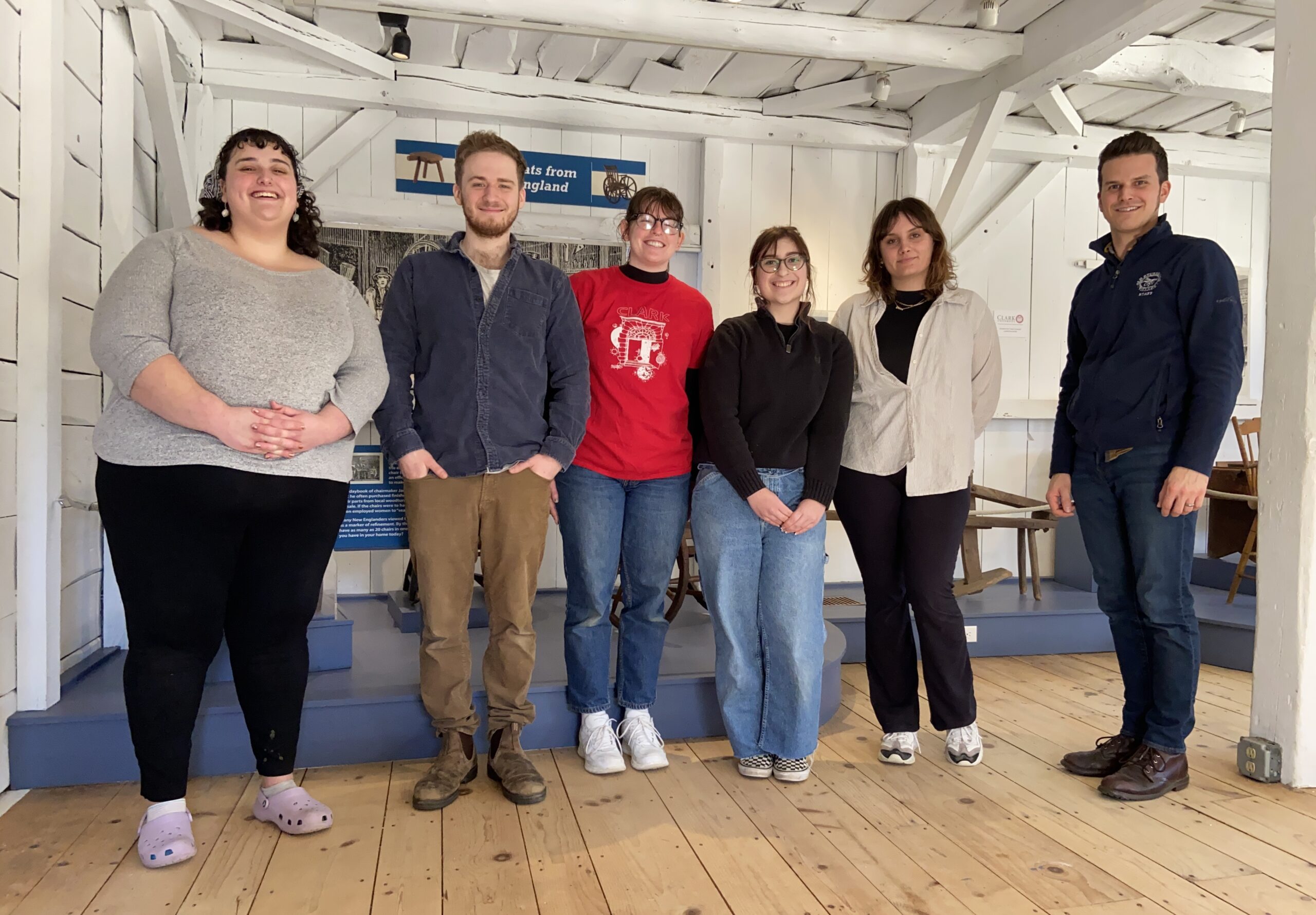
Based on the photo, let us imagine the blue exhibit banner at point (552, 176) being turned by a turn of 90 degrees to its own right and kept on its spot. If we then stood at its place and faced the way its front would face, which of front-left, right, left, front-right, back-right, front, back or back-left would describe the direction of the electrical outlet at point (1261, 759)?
back-left

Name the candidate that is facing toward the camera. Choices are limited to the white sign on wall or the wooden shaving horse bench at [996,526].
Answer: the white sign on wall

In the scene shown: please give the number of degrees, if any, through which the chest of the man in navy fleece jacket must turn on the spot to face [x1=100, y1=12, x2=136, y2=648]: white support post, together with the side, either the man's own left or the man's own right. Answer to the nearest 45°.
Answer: approximately 45° to the man's own right

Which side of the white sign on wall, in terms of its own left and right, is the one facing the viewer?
front

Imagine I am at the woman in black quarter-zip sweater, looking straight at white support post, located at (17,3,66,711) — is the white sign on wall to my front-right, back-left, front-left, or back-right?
back-right

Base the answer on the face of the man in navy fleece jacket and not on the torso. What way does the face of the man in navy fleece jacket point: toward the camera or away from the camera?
toward the camera

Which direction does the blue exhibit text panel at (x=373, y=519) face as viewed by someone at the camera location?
facing the viewer

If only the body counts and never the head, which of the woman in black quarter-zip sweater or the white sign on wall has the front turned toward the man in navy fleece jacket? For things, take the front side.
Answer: the white sign on wall

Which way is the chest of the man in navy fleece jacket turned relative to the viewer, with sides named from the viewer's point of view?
facing the viewer and to the left of the viewer

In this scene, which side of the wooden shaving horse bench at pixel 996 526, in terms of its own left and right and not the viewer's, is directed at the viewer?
left

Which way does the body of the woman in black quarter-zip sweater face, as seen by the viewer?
toward the camera

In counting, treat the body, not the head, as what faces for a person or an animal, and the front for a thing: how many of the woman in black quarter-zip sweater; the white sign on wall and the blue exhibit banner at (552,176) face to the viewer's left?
0
